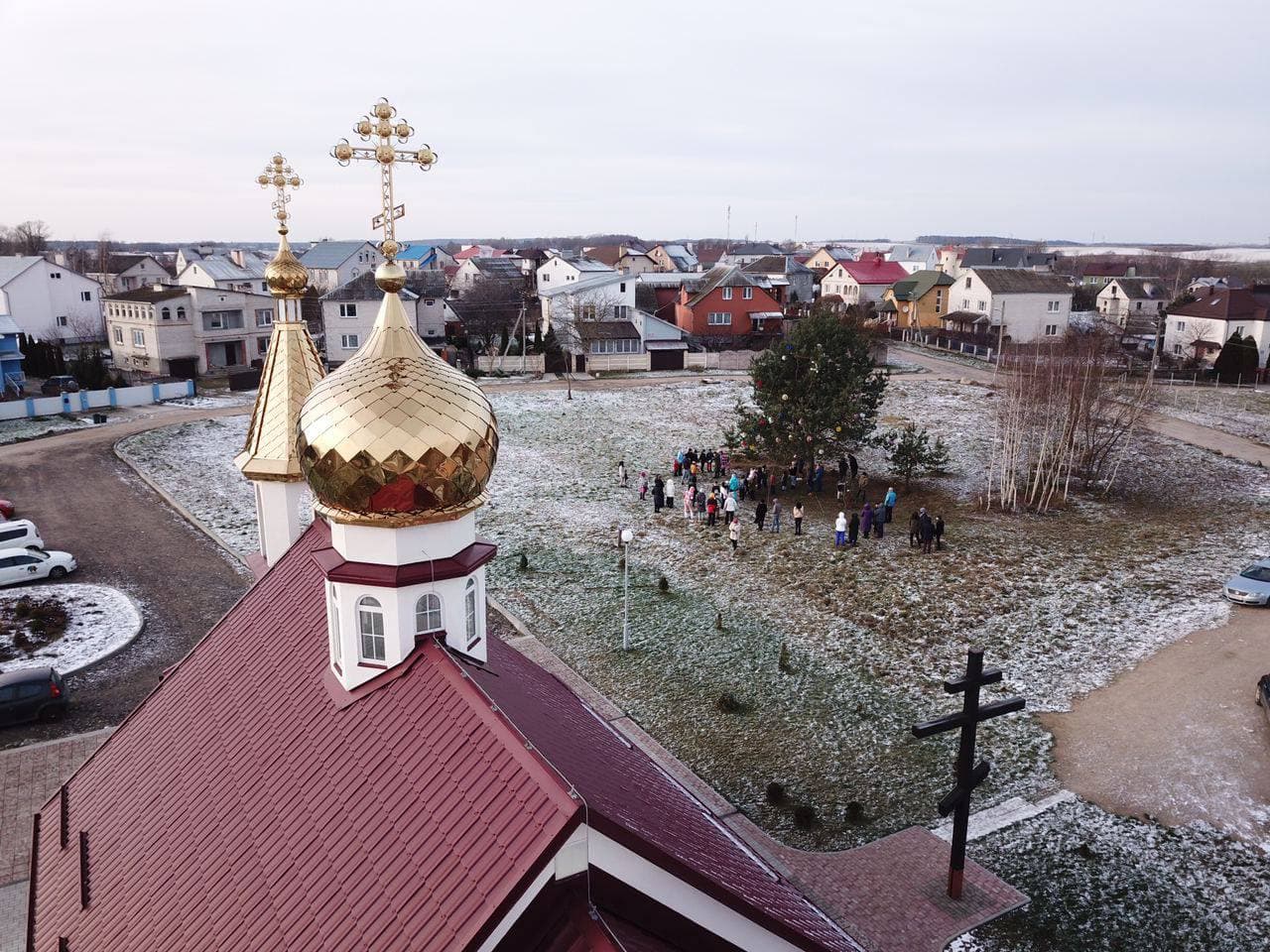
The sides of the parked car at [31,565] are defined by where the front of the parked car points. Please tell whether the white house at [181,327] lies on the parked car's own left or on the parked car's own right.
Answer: on the parked car's own left

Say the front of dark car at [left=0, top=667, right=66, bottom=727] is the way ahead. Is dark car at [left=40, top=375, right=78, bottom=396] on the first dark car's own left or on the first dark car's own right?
on the first dark car's own right

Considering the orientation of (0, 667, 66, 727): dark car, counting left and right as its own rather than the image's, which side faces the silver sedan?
back

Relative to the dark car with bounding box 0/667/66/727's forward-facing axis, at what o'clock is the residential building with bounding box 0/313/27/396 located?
The residential building is roughly at 3 o'clock from the dark car.

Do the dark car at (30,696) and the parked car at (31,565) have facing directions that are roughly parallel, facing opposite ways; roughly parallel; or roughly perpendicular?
roughly parallel, facing opposite ways

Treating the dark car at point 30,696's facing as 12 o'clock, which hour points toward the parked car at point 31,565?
The parked car is roughly at 3 o'clock from the dark car.

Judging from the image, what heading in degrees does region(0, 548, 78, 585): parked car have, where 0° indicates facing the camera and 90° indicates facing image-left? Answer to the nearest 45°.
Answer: approximately 270°

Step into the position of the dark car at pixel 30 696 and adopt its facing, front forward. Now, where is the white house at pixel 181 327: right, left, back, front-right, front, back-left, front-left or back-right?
right

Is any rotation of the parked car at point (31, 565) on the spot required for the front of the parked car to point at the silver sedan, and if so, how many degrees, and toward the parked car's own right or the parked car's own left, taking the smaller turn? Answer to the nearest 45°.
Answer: approximately 45° to the parked car's own right

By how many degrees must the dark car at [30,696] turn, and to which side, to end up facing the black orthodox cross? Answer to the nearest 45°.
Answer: approximately 135° to its left

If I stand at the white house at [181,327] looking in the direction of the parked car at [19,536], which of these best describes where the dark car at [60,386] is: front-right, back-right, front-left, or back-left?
front-right

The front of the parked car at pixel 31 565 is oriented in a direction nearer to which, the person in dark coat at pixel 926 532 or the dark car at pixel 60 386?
the person in dark coat

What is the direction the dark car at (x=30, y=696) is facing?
to the viewer's left

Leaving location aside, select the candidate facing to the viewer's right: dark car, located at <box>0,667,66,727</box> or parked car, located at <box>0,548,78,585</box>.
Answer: the parked car
